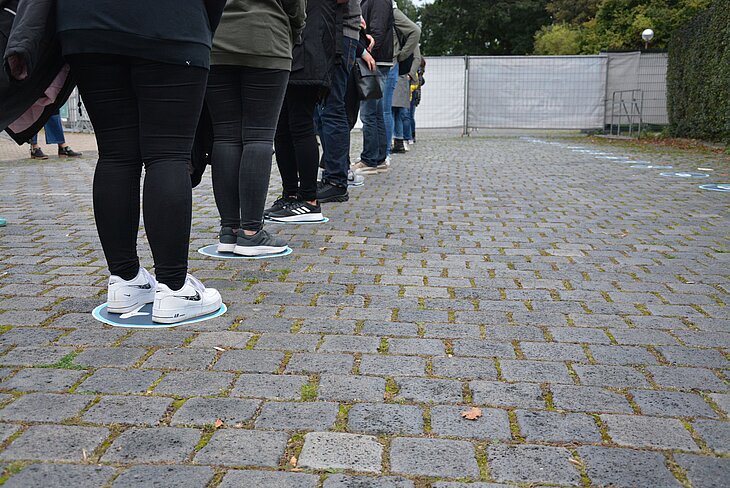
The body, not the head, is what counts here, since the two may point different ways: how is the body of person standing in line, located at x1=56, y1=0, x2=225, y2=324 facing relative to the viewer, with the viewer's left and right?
facing away from the viewer and to the right of the viewer

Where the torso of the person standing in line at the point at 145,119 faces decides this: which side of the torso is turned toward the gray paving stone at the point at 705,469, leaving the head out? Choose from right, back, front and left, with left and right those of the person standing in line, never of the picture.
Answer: right

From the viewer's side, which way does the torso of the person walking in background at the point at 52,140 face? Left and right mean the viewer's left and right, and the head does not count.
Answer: facing to the right of the viewer

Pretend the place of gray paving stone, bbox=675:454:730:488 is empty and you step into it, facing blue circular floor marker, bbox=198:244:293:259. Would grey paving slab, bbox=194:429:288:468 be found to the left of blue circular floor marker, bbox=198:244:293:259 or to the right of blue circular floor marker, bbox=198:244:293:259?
left
